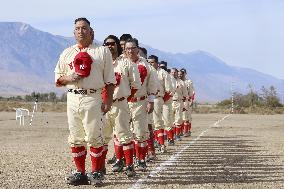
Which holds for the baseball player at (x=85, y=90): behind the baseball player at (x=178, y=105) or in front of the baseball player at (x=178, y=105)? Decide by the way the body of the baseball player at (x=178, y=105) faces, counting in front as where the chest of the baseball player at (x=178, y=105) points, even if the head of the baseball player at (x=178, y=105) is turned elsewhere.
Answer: in front

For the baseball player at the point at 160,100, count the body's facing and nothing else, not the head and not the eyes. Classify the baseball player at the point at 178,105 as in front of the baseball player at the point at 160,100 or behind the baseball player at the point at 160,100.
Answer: behind

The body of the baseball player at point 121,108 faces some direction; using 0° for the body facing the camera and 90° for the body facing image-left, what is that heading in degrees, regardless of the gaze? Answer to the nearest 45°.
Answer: approximately 45°

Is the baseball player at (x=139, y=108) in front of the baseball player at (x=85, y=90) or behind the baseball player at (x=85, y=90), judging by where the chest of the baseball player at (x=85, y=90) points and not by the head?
behind

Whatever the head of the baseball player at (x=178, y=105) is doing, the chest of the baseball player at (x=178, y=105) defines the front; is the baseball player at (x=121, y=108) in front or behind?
in front

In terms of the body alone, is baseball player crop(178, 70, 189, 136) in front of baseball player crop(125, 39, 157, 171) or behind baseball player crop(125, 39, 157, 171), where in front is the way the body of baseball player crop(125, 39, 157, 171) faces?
behind
